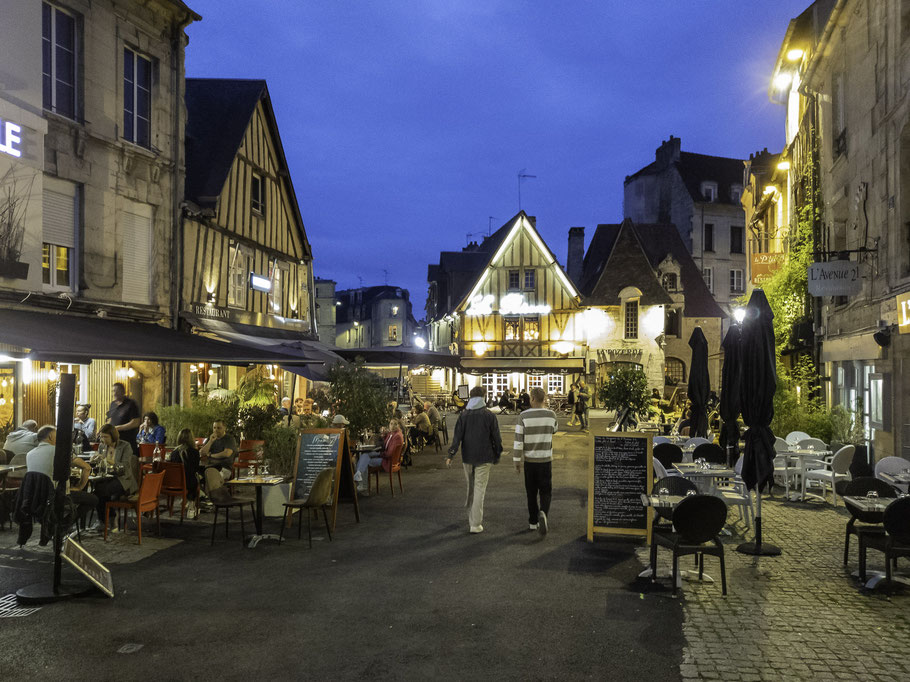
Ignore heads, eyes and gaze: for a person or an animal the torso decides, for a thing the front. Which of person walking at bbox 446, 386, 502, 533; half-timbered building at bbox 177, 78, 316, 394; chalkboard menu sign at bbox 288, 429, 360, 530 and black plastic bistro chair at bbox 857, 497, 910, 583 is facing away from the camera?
the person walking

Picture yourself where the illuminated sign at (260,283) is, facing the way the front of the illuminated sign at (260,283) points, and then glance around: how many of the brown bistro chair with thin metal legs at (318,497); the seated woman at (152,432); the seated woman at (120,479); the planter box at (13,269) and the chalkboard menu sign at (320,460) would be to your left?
0

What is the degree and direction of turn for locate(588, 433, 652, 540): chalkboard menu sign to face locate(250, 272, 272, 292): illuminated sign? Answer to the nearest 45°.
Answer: approximately 135° to its right

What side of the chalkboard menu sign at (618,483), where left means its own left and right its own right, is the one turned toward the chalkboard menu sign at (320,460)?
right

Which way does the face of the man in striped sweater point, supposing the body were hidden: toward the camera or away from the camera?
away from the camera

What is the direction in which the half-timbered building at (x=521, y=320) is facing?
toward the camera

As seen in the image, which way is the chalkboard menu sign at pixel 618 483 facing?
toward the camera

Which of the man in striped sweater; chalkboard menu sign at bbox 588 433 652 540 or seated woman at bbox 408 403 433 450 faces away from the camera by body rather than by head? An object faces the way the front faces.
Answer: the man in striped sweater

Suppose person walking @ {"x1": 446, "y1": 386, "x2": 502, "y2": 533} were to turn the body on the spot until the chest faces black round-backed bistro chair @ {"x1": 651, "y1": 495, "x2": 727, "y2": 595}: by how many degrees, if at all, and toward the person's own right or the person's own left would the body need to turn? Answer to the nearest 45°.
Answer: approximately 135° to the person's own right

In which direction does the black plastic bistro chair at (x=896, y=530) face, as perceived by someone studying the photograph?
facing to the left of the viewer

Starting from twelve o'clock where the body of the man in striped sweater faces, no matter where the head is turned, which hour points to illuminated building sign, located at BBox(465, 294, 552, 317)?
The illuminated building sign is roughly at 12 o'clock from the man in striped sweater.

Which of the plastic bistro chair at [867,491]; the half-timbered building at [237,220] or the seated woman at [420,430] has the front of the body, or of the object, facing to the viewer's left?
the seated woman

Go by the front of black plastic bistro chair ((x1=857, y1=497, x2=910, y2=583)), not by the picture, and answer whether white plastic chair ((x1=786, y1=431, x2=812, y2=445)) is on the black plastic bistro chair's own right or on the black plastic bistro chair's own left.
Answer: on the black plastic bistro chair's own right

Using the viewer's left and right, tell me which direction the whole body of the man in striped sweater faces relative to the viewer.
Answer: facing away from the viewer

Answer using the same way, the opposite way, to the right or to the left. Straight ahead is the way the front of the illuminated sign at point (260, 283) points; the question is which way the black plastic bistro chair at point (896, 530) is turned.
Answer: the opposite way

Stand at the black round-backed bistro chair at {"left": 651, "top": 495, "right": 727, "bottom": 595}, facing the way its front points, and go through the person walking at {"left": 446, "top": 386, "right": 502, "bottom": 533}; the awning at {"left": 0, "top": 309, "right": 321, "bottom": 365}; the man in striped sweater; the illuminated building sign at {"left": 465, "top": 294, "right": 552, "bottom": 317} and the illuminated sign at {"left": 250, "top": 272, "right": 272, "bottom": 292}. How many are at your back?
0

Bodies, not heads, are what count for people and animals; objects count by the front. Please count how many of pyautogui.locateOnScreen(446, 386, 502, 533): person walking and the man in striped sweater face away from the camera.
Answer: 2

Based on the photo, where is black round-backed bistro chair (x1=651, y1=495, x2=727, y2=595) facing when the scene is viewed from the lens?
facing away from the viewer and to the left of the viewer
